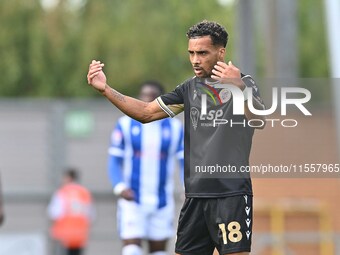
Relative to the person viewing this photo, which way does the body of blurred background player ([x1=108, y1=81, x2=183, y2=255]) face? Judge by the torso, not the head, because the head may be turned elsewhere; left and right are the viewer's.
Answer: facing the viewer

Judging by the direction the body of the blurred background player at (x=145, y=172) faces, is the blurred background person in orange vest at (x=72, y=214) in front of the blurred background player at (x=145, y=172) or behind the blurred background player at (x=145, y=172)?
behind

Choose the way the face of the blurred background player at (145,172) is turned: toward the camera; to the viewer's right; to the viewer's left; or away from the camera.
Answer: toward the camera
